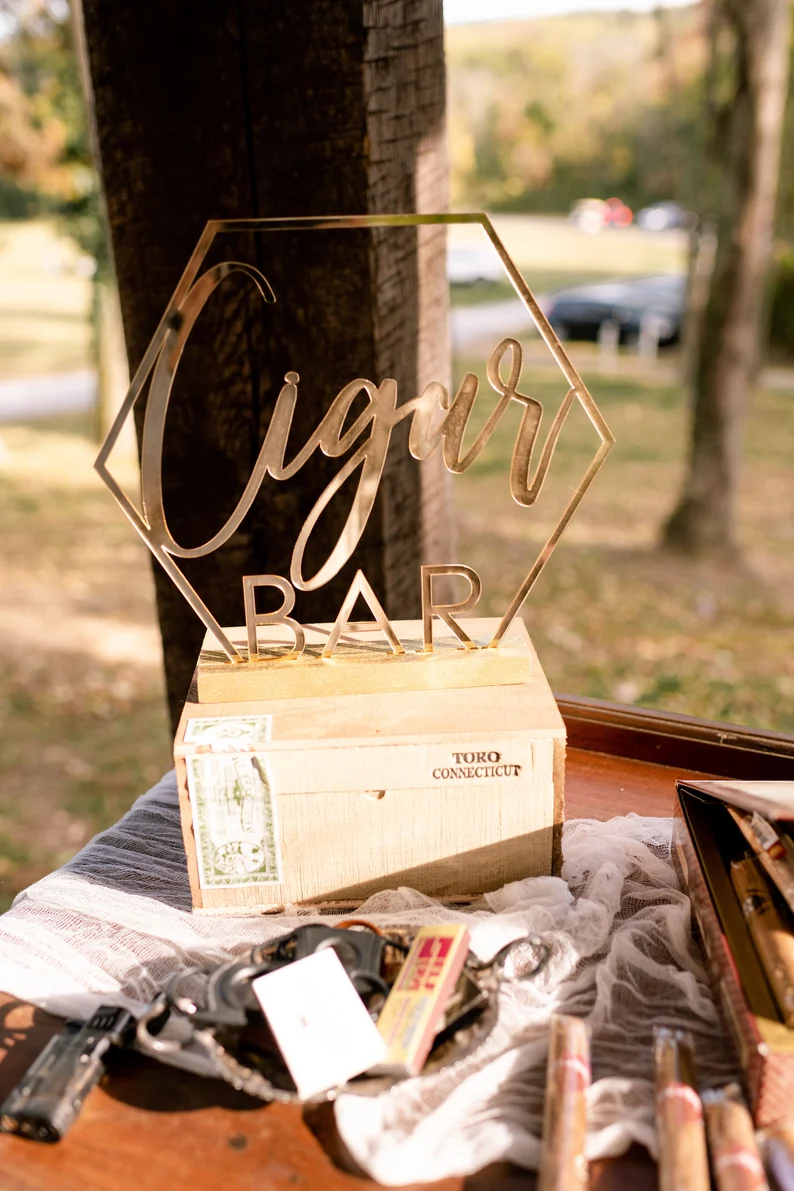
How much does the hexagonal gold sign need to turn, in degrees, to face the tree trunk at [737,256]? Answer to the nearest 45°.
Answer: approximately 135° to its left

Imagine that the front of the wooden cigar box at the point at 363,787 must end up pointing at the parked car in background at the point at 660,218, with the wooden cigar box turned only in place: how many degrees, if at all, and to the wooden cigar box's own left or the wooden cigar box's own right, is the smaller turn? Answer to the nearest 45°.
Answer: approximately 180°

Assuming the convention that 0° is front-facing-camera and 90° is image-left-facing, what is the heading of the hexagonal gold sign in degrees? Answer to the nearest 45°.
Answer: approximately 0°

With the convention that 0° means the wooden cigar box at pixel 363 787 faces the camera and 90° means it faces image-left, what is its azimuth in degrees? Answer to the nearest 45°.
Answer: approximately 0°

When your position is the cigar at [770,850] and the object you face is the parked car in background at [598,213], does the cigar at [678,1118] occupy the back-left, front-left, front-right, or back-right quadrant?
back-left

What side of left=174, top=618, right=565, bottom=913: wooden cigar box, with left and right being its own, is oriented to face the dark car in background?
back
